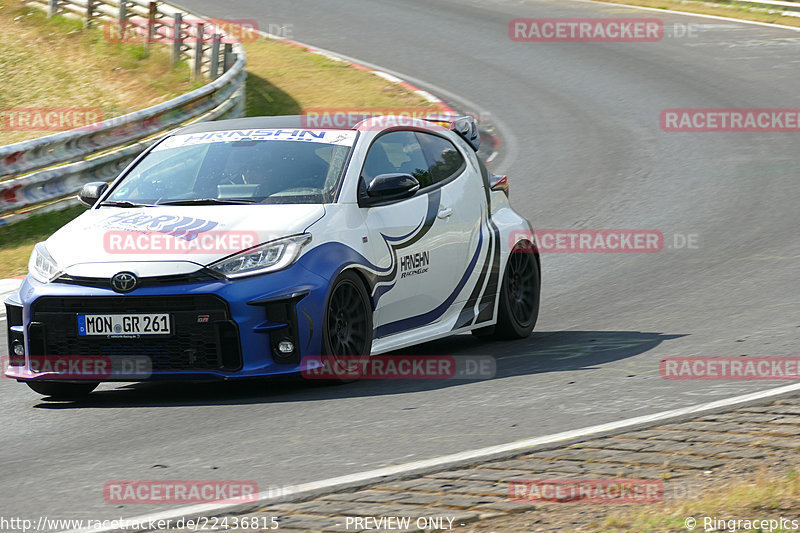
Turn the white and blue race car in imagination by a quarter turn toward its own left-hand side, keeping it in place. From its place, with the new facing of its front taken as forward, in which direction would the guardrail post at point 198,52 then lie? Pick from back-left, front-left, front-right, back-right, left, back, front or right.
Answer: back-left

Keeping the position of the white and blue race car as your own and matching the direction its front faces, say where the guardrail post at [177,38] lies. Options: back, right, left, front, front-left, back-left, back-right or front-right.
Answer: back-right

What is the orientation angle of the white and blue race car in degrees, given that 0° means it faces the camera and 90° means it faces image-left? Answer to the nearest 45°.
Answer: approximately 45°

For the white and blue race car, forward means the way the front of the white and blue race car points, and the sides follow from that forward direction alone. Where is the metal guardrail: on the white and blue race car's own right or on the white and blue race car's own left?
on the white and blue race car's own right
